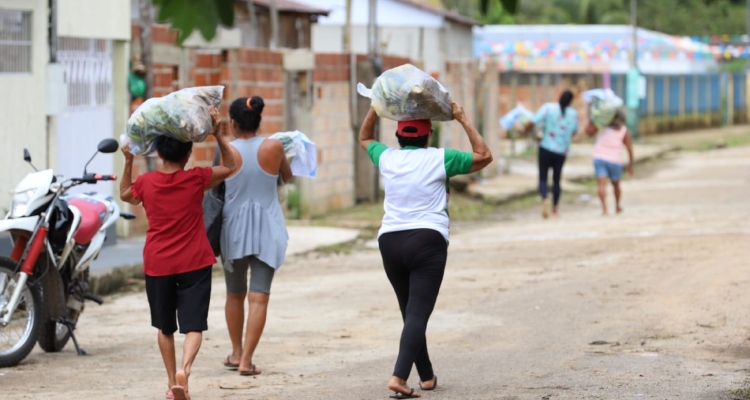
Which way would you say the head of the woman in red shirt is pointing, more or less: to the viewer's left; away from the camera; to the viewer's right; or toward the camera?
away from the camera

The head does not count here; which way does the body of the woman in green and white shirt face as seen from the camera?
away from the camera

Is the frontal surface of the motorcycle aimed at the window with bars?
no

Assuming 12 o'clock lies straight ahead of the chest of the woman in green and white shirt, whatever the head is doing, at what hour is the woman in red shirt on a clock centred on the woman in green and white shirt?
The woman in red shirt is roughly at 9 o'clock from the woman in green and white shirt.

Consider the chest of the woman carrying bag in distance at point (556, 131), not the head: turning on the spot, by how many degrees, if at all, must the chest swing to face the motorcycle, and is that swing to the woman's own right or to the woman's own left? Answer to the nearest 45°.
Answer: approximately 180°

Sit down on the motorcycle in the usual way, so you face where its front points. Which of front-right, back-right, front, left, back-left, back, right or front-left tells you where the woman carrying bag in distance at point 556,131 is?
back

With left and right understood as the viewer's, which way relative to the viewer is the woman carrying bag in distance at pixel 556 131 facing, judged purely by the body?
facing away from the viewer

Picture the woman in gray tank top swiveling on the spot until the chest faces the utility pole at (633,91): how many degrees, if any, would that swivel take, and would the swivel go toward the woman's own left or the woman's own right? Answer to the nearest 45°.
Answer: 0° — they already face it

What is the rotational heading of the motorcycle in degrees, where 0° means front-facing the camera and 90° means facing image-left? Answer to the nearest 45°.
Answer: approximately 45°

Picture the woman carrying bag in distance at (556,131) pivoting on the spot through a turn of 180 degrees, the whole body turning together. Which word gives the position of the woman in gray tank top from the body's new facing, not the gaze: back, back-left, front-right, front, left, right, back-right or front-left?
front

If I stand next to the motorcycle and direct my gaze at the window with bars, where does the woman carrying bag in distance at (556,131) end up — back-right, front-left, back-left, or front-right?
front-right

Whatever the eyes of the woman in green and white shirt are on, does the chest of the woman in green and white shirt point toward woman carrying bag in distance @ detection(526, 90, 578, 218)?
yes

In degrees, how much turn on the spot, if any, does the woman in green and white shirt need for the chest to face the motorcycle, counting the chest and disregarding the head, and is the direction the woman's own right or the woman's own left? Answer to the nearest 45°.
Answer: approximately 45° to the woman's own left

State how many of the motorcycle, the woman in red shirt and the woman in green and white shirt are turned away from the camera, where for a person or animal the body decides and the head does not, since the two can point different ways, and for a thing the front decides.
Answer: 2

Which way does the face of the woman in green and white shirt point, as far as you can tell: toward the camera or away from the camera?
away from the camera

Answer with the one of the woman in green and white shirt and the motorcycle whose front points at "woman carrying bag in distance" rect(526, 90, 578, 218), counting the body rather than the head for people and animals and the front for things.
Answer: the woman in green and white shirt
